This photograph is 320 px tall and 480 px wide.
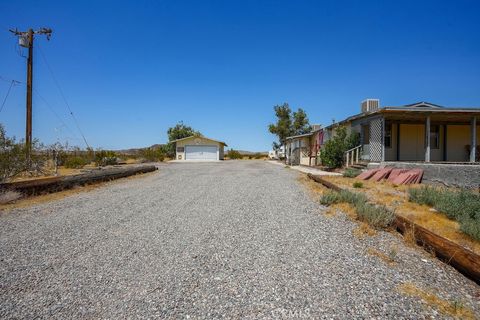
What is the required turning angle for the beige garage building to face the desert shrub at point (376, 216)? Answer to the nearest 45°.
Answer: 0° — it already faces it

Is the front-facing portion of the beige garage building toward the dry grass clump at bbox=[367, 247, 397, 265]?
yes

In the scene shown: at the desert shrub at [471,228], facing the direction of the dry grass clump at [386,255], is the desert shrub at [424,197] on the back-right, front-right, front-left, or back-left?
back-right

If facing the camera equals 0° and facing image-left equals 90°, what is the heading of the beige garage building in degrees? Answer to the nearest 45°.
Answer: approximately 0°

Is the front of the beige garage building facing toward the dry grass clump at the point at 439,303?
yes

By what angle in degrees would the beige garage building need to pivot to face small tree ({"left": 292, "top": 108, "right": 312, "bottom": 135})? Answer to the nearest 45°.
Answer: approximately 90° to its left
